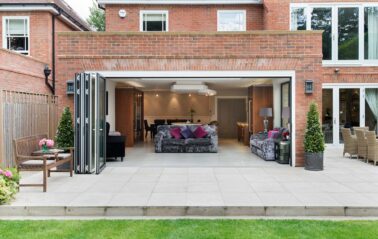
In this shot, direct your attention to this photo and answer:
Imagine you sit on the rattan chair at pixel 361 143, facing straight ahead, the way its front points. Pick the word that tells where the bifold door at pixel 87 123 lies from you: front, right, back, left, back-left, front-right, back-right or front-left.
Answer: back

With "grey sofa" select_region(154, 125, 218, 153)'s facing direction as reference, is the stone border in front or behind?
in front

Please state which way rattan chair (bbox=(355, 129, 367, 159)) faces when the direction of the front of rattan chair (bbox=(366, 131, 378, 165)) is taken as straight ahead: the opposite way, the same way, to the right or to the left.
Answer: the same way

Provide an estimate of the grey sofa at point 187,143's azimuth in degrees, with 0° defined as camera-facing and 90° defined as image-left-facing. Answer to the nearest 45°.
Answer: approximately 0°

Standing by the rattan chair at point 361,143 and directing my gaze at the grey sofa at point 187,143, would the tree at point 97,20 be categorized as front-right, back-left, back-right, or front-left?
front-right

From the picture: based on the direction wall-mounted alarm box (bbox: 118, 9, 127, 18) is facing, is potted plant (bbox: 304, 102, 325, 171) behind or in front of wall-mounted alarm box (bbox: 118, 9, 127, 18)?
in front

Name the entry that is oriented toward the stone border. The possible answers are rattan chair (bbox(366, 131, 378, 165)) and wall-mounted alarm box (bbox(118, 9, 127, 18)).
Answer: the wall-mounted alarm box

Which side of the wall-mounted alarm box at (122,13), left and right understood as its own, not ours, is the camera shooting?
front

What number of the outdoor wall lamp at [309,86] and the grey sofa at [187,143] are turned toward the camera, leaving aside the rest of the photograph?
2

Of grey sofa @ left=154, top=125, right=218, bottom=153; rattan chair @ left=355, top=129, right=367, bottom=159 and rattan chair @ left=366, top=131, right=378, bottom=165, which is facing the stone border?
the grey sofa

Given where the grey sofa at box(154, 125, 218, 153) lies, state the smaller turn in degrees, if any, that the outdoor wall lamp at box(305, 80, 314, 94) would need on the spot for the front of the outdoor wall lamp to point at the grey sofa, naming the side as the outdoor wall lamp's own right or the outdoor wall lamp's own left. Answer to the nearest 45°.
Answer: approximately 135° to the outdoor wall lamp's own right

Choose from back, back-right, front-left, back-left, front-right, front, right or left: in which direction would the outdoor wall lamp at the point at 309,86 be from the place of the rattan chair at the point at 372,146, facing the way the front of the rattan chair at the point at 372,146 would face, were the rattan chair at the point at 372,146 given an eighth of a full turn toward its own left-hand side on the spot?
back-left

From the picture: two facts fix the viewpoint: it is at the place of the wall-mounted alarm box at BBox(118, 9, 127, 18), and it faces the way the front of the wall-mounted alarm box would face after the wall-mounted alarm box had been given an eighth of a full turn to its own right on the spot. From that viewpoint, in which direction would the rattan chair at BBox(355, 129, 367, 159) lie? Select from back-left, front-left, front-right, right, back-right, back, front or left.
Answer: left
